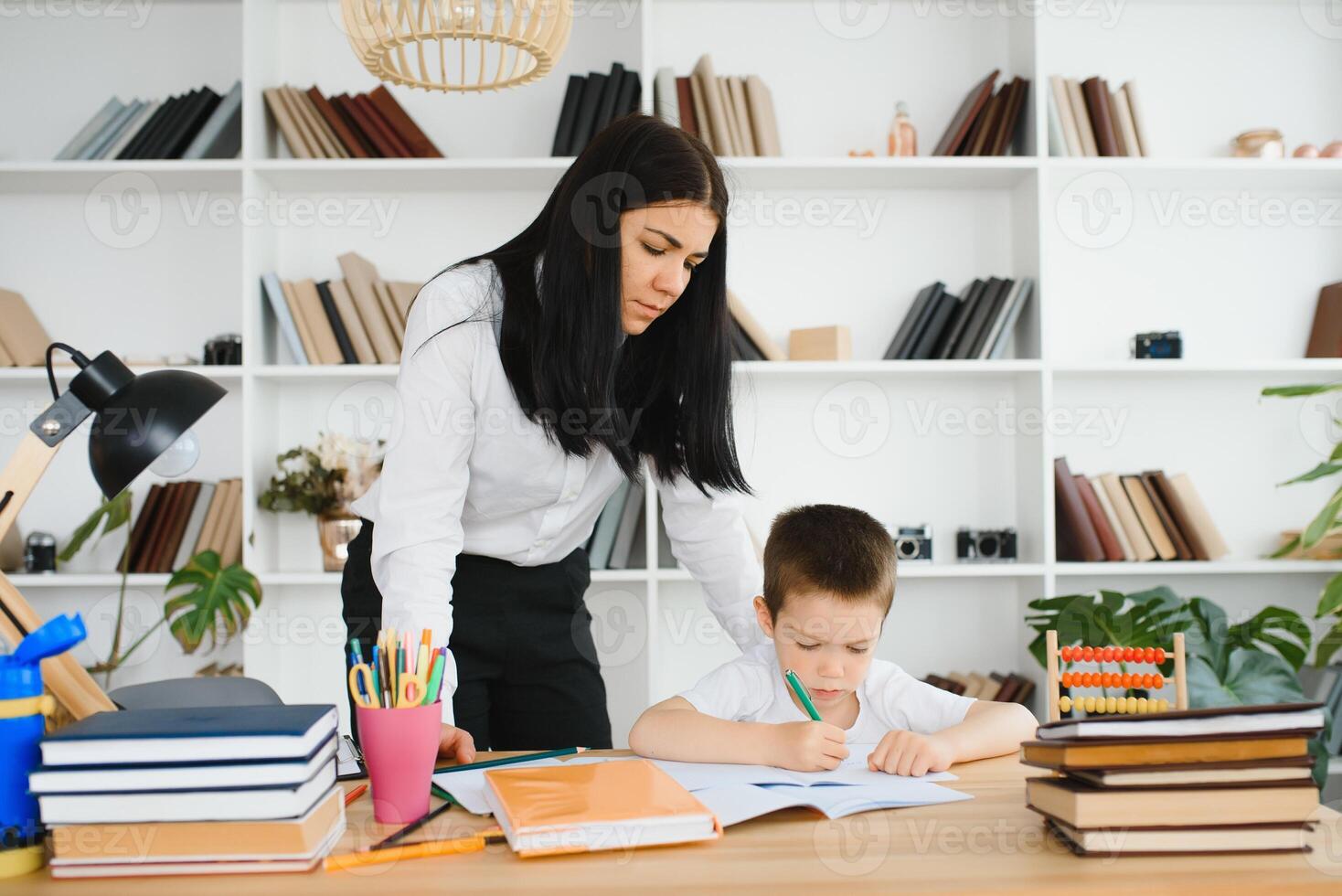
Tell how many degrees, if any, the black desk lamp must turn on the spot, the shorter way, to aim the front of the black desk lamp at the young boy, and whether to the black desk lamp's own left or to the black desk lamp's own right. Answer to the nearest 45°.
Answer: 0° — it already faces them
